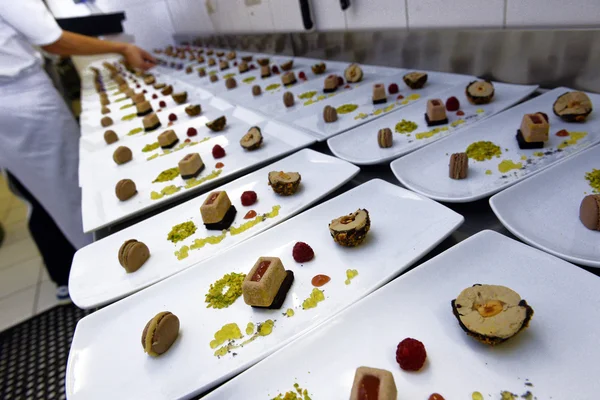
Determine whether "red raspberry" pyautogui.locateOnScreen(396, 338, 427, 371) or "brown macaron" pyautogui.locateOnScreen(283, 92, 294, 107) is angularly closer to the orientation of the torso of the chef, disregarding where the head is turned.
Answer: the brown macaron

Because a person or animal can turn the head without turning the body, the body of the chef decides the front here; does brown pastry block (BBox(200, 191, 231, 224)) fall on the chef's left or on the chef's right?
on the chef's right

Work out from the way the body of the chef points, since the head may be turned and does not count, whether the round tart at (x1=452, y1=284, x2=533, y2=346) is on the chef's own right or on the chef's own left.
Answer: on the chef's own right

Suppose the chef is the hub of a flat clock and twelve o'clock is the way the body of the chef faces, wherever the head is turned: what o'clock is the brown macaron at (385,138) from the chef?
The brown macaron is roughly at 2 o'clock from the chef.

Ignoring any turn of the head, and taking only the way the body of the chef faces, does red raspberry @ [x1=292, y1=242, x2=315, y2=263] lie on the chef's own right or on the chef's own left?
on the chef's own right

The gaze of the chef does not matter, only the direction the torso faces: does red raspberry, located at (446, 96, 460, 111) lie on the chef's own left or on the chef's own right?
on the chef's own left

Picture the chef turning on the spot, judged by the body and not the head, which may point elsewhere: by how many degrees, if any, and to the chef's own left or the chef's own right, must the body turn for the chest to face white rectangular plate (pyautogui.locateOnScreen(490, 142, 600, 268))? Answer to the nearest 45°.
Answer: approximately 90° to the chef's own right

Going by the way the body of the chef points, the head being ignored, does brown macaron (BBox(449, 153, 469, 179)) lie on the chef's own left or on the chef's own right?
on the chef's own right

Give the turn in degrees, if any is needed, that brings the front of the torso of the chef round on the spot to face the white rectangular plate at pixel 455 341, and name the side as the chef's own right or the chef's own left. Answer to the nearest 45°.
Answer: approximately 90° to the chef's own right

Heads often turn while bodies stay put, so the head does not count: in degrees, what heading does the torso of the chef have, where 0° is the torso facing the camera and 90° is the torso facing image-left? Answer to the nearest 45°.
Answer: approximately 270°
